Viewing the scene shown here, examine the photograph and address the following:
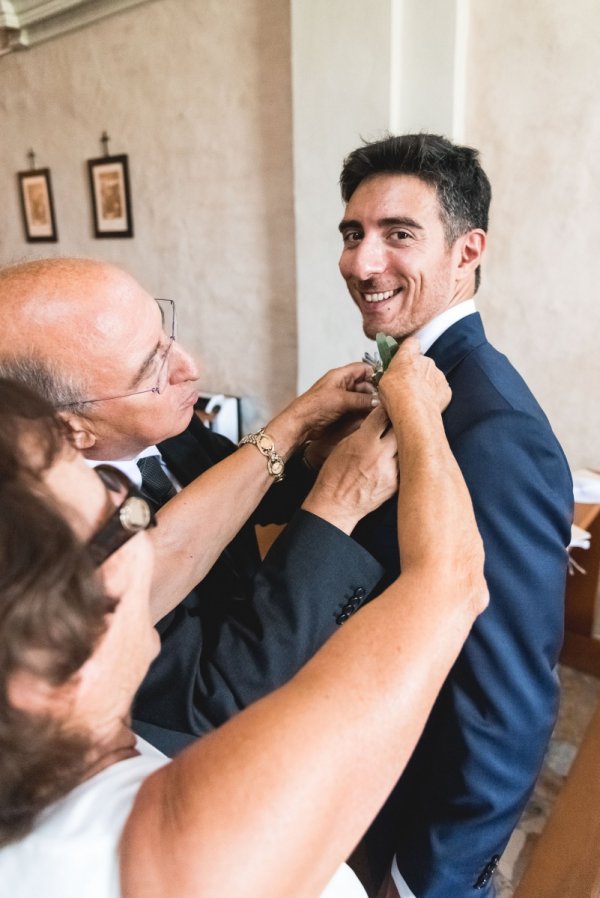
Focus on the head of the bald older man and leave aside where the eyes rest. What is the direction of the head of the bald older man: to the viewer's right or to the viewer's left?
to the viewer's right

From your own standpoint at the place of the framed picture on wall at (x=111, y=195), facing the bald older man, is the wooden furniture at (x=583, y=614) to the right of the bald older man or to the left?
left

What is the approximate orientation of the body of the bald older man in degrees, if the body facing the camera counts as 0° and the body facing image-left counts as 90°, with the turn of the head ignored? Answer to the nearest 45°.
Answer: approximately 270°

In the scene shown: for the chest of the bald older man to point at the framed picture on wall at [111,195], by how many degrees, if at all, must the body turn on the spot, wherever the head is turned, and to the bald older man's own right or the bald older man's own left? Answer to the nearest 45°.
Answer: approximately 90° to the bald older man's own left

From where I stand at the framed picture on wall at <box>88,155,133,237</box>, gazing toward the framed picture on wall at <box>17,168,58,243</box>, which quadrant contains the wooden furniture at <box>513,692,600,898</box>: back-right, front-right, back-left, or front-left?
back-left
